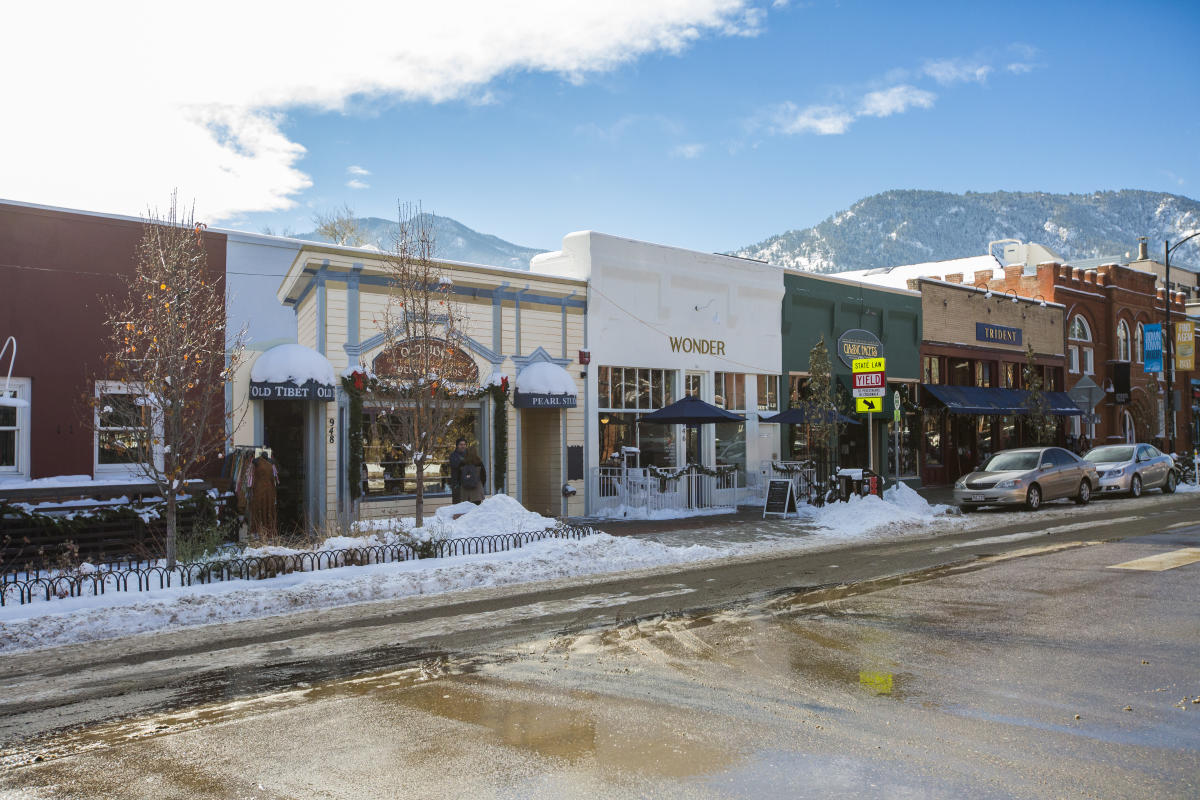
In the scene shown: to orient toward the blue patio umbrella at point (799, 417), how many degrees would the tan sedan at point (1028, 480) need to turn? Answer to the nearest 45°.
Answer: approximately 45° to its right

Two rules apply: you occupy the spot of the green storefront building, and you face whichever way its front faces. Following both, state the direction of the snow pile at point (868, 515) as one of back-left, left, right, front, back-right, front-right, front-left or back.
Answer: front-right

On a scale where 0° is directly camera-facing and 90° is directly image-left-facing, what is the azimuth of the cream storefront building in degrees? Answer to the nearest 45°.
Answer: approximately 315°

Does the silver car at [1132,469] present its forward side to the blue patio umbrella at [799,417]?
yes

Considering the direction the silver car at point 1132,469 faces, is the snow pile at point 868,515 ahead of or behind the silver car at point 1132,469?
ahead

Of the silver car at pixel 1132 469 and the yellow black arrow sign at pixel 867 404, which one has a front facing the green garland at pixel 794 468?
the silver car

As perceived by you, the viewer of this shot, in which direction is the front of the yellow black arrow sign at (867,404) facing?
facing the viewer

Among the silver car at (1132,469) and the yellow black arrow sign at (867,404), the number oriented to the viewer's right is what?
0

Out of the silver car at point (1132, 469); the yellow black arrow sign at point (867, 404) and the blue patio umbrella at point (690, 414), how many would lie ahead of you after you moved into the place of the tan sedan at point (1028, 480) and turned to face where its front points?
2

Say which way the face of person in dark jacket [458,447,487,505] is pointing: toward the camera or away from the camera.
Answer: away from the camera

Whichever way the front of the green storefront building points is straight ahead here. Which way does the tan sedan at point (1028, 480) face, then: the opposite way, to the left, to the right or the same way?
to the right

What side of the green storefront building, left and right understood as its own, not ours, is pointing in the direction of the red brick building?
left

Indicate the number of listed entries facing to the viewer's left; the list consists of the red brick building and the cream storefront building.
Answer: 0

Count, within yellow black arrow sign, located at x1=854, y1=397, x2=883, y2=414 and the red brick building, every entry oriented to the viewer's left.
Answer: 0

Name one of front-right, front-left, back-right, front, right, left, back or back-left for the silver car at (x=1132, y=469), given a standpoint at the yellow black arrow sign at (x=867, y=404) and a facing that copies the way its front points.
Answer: back-left

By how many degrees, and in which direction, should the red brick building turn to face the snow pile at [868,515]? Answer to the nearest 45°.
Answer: approximately 45° to its right

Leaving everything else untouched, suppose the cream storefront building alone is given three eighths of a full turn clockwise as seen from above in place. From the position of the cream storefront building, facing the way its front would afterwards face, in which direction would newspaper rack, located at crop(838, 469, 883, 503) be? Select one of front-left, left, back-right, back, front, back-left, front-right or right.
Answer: back

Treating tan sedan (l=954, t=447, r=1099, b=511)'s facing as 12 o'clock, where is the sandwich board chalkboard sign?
The sandwich board chalkboard sign is roughly at 12 o'clock from the tan sedan.

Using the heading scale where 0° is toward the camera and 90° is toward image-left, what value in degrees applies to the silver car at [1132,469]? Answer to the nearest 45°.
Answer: approximately 45°

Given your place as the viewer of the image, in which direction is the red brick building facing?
facing the viewer and to the right of the viewer

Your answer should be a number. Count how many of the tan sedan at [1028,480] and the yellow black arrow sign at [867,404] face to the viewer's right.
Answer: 0
